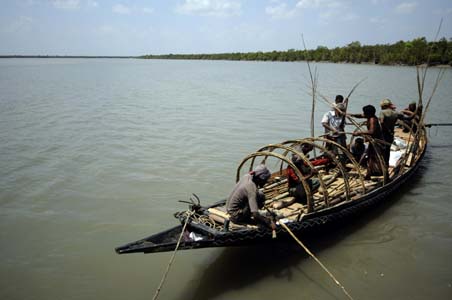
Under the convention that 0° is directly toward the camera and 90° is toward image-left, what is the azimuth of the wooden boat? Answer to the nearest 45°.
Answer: approximately 45°

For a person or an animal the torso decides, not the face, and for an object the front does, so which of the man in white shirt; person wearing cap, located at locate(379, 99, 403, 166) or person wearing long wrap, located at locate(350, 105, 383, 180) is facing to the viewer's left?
person wearing long wrap, located at locate(350, 105, 383, 180)

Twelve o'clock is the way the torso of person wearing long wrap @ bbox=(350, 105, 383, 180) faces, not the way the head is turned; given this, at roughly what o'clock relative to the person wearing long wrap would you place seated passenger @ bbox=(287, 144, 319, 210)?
The seated passenger is roughly at 10 o'clock from the person wearing long wrap.

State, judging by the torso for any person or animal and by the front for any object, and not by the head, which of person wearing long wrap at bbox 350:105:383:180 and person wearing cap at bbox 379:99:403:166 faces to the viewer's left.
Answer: person wearing long wrap at bbox 350:105:383:180
